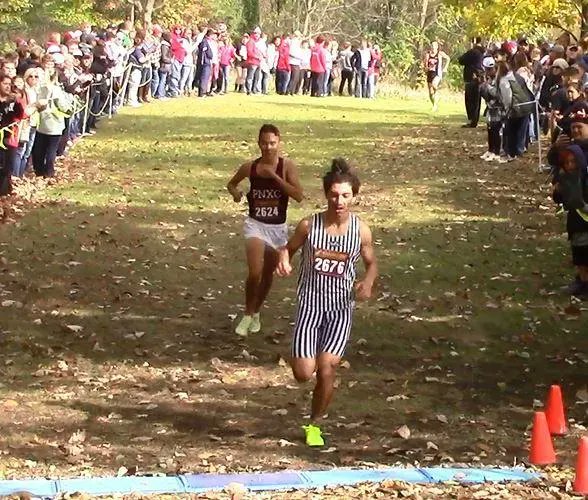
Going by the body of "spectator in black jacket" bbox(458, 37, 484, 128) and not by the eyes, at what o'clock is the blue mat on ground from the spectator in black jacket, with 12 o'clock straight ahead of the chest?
The blue mat on ground is roughly at 9 o'clock from the spectator in black jacket.

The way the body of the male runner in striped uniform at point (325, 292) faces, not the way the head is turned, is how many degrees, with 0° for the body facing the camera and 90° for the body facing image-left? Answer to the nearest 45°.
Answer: approximately 0°

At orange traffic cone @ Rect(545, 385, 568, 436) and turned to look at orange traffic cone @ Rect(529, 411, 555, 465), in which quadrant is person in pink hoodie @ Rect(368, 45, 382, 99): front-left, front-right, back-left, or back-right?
back-right

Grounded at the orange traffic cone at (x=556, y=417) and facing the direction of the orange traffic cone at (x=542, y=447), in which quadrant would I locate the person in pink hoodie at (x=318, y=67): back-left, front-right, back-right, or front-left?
back-right

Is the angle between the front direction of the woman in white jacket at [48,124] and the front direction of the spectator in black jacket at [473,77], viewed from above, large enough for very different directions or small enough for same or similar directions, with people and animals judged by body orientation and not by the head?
very different directions

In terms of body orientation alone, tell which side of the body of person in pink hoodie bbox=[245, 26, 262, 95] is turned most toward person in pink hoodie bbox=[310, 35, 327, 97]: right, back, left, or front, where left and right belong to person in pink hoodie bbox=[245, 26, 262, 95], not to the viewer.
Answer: left

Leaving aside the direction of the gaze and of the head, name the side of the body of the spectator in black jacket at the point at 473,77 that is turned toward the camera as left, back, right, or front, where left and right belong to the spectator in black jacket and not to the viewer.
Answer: left

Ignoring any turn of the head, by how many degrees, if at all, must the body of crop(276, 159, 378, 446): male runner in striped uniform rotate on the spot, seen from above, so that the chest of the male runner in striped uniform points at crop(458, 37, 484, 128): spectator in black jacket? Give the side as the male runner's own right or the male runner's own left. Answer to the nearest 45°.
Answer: approximately 180°

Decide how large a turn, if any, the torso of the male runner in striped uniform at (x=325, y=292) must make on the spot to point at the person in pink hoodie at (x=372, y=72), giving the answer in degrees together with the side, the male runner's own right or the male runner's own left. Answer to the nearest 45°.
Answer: approximately 180°

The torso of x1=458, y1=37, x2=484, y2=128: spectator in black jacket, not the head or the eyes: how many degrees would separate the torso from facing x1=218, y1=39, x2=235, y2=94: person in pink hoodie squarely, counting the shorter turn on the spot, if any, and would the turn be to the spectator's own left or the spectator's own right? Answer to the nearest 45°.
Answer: approximately 45° to the spectator's own right

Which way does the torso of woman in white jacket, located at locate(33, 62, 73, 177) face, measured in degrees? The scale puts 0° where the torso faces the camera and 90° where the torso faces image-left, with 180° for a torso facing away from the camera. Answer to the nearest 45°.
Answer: approximately 315°

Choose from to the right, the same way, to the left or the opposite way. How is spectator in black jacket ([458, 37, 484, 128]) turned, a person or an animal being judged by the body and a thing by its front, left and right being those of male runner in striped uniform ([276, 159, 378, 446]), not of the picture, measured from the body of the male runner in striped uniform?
to the right
